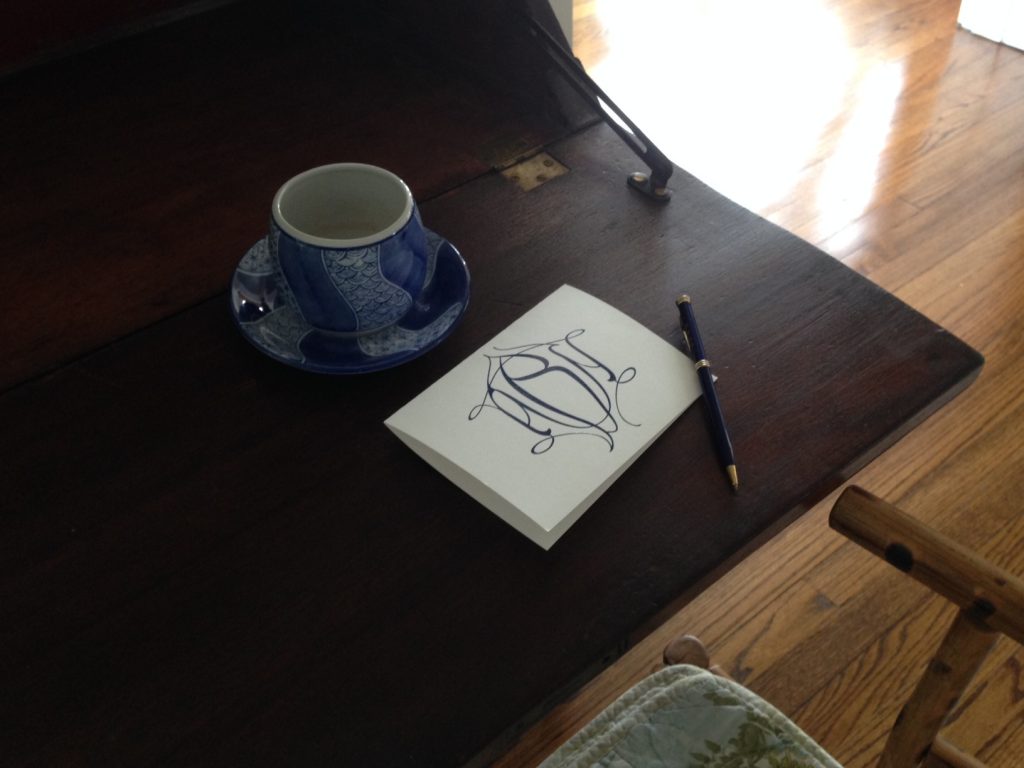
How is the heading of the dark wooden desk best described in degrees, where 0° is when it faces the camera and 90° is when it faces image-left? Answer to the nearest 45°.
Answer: approximately 315°
